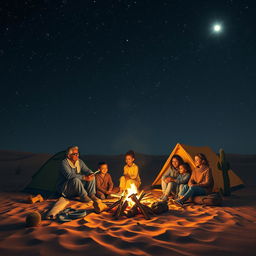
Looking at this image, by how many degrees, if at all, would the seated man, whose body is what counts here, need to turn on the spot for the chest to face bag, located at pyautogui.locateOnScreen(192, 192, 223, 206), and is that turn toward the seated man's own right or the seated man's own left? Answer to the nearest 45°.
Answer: approximately 45° to the seated man's own left

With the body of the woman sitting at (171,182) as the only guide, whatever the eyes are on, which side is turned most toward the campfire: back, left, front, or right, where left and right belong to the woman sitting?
front

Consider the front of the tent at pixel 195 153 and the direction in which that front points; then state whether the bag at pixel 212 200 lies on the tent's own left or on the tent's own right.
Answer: on the tent's own left

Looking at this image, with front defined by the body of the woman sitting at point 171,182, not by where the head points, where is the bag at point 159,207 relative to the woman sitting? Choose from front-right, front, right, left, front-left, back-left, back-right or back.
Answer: front-left

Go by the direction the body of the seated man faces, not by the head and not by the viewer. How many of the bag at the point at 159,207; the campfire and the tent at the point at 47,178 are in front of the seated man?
2

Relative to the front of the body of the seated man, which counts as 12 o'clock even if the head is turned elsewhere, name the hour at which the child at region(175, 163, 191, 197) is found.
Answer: The child is roughly at 11 o'clock from the seated man.

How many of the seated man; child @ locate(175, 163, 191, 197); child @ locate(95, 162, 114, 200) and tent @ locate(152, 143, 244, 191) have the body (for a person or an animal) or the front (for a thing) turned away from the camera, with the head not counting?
0

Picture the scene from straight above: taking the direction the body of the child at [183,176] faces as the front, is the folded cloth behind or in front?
in front

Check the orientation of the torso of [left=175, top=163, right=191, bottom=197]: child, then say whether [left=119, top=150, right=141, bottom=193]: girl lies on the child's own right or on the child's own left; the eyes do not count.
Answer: on the child's own right

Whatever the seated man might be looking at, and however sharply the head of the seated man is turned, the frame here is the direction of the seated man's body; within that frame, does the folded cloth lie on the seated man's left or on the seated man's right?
on the seated man's right

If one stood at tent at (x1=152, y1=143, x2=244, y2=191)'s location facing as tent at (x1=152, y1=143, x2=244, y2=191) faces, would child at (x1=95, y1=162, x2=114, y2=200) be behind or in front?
in front

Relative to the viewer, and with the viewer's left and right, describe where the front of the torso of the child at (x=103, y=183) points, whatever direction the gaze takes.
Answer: facing the viewer and to the right of the viewer

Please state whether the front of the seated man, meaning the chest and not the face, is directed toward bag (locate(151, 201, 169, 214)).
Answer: yes

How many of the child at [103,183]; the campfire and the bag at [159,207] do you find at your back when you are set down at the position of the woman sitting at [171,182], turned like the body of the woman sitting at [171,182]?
0

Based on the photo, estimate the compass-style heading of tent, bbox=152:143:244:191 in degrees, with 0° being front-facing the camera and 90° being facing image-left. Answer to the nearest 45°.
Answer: approximately 45°
